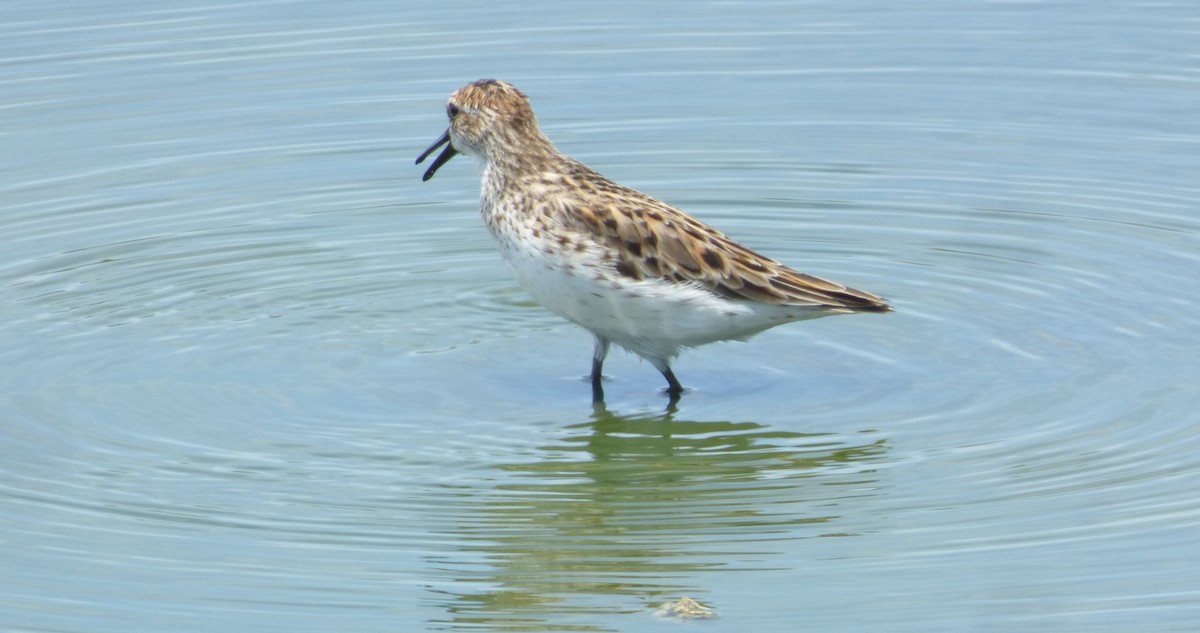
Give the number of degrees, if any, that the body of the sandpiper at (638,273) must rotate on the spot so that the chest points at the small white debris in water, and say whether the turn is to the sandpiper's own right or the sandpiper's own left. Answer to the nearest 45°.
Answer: approximately 90° to the sandpiper's own left

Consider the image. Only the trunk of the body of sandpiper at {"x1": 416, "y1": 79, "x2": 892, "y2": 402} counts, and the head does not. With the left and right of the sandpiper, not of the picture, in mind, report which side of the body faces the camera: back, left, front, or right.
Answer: left
